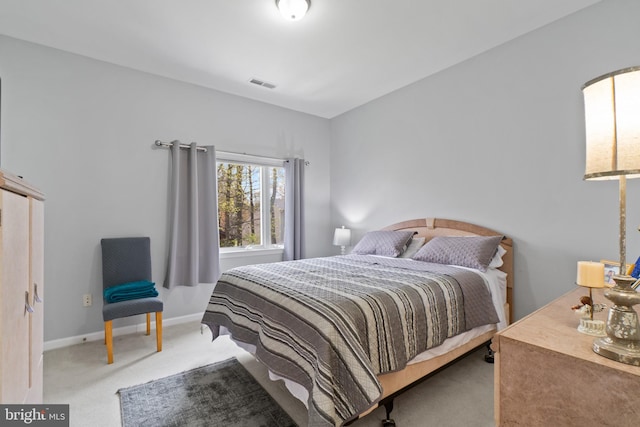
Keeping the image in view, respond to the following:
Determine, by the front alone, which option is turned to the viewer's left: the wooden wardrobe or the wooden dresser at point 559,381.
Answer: the wooden dresser

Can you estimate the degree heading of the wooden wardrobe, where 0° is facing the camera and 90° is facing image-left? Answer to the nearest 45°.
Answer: approximately 315°

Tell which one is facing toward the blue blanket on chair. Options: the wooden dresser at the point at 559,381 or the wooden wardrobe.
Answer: the wooden dresser

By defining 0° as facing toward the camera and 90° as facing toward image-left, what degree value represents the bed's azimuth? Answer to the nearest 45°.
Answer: approximately 45°

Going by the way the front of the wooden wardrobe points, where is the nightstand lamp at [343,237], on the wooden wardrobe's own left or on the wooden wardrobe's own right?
on the wooden wardrobe's own left

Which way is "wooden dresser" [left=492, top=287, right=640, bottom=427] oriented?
to the viewer's left

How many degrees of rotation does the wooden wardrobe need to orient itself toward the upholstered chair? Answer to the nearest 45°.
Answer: approximately 90° to its left

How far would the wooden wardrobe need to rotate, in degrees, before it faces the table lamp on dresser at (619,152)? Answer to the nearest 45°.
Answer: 0° — it already faces it

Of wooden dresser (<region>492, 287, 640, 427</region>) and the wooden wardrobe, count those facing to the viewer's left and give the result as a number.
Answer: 1
